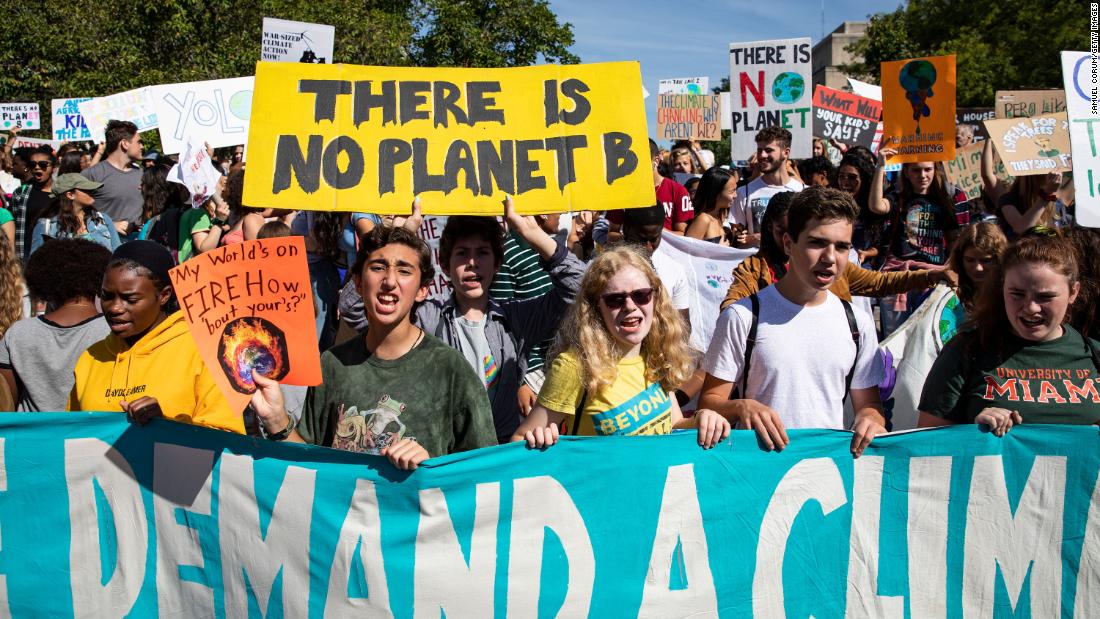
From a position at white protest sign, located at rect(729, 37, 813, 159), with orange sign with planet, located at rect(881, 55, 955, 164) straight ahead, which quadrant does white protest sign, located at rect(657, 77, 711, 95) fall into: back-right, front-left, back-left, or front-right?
back-left

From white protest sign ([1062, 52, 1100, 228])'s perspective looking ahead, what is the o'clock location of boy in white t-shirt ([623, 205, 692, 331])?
The boy in white t-shirt is roughly at 3 o'clock from the white protest sign.

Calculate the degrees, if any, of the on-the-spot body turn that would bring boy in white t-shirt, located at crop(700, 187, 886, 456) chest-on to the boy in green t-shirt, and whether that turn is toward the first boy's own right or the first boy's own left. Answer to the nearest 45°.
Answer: approximately 45° to the first boy's own right

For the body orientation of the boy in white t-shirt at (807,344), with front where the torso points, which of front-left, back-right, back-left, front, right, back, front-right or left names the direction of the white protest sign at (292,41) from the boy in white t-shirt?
back-right

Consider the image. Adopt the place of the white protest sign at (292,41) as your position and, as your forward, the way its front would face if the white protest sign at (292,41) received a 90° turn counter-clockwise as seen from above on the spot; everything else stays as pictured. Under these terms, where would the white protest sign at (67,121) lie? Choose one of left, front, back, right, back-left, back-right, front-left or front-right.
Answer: back-left

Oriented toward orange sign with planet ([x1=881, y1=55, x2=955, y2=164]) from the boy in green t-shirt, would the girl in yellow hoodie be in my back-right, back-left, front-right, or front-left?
back-left

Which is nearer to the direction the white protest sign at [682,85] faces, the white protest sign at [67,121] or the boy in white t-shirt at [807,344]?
the boy in white t-shirt

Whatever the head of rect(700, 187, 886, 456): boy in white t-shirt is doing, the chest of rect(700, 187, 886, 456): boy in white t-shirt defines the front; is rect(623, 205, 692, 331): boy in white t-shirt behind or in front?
behind

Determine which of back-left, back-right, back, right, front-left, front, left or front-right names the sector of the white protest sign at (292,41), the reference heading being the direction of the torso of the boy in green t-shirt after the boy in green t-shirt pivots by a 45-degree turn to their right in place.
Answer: back-right

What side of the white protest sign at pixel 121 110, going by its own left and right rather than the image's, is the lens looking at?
front

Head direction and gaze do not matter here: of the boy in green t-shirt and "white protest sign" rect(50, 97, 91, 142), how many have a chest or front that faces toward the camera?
2

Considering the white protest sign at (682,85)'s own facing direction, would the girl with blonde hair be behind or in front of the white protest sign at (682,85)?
in front

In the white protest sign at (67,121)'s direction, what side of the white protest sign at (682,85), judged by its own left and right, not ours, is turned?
right

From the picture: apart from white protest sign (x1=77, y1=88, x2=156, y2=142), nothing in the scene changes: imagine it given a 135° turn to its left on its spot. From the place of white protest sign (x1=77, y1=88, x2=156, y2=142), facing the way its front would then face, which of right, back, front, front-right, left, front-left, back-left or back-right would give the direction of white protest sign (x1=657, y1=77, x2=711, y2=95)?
front-right

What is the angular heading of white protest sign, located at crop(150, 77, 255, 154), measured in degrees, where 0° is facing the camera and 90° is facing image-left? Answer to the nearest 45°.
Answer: approximately 0°

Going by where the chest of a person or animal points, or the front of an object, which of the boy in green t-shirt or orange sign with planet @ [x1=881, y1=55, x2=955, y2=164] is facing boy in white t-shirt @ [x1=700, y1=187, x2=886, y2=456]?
the orange sign with planet

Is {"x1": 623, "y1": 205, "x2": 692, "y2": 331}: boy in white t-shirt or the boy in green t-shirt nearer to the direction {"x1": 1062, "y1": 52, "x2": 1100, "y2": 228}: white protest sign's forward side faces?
the boy in green t-shirt

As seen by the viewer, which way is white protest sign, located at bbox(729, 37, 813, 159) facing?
toward the camera
